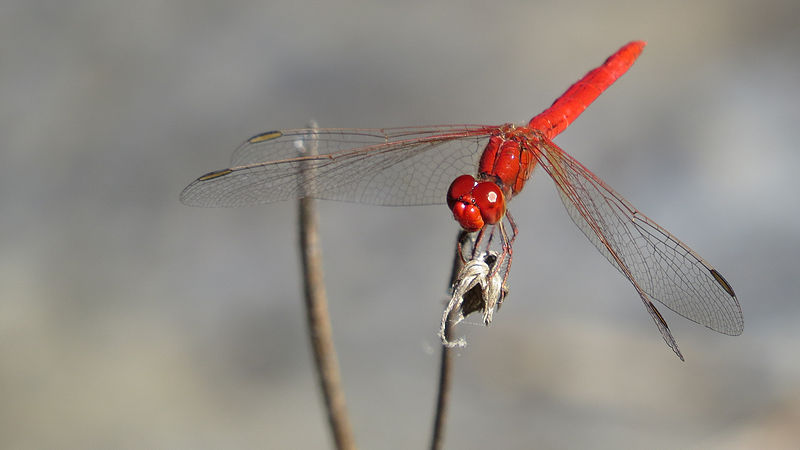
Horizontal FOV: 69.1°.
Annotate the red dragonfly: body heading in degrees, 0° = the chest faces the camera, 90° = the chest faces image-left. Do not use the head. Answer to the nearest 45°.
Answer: approximately 45°
